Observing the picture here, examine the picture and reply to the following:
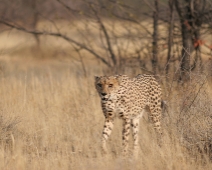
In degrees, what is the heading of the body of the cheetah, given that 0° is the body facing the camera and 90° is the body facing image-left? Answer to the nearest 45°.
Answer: approximately 45°
